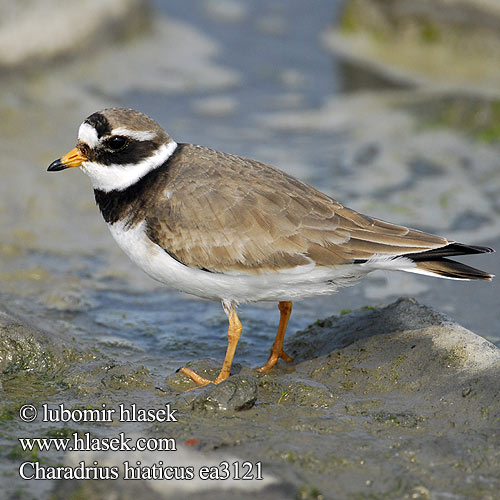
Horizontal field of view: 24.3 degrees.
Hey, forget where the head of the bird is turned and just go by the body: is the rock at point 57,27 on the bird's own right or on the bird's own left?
on the bird's own right

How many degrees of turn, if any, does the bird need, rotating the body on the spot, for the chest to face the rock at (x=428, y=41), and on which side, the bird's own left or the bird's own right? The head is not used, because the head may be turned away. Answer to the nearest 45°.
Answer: approximately 90° to the bird's own right

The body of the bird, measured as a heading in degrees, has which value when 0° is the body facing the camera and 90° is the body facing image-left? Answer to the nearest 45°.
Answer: approximately 90°
